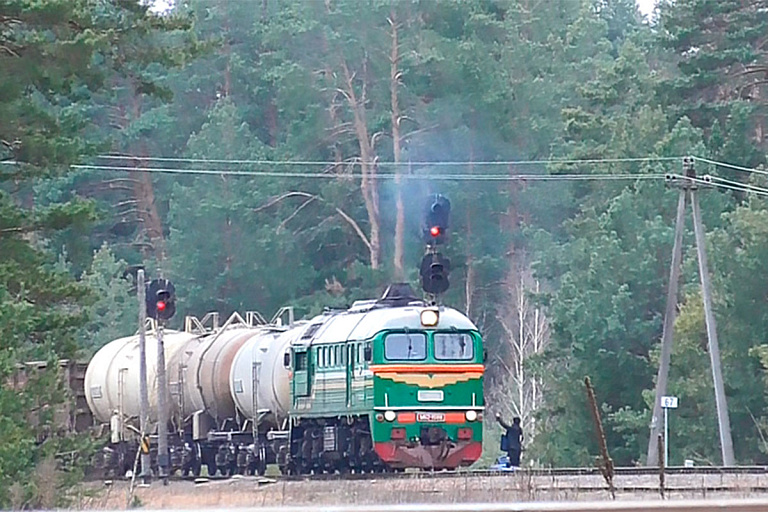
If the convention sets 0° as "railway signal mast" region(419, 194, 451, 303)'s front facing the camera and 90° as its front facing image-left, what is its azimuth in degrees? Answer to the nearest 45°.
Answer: approximately 0°

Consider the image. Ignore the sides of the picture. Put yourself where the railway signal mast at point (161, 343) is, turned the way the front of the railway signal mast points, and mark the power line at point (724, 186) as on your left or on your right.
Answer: on your left

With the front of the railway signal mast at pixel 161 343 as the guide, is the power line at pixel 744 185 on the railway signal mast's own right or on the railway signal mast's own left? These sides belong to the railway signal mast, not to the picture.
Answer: on the railway signal mast's own left

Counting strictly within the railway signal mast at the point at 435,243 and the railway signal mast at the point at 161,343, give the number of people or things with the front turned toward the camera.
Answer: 2

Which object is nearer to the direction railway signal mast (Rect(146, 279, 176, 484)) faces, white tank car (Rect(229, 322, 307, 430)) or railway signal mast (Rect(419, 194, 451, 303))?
the railway signal mast

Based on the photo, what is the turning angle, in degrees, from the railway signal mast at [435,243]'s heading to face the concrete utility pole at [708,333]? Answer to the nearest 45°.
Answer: approximately 135° to its left
